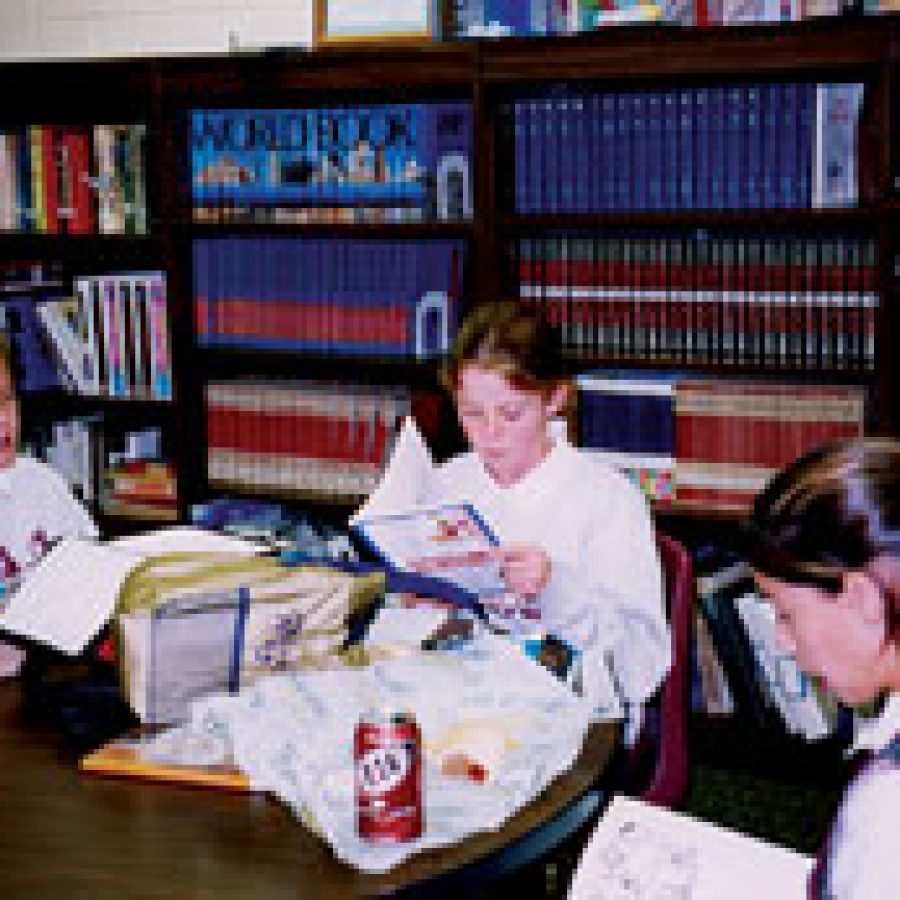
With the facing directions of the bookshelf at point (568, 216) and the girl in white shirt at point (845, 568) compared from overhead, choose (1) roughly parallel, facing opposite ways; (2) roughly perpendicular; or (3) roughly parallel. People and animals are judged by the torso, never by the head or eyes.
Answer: roughly perpendicular

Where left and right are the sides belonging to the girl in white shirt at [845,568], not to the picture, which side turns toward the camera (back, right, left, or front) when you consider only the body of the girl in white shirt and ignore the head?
left

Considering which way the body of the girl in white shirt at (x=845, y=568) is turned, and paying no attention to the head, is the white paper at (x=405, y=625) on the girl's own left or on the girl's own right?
on the girl's own right

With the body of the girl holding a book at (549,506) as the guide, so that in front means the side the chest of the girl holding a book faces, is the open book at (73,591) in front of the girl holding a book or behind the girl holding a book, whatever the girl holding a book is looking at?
in front

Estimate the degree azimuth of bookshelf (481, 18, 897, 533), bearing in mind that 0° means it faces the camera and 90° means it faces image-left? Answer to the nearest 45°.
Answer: approximately 0°

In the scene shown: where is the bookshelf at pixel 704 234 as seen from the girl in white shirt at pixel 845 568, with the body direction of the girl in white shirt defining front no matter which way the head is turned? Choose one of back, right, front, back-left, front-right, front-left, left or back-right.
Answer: right

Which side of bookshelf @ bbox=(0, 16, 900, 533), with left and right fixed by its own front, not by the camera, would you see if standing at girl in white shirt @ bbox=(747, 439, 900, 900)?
front

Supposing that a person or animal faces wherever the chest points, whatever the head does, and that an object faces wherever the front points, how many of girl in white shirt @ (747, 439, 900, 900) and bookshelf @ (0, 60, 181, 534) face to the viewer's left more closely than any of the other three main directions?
1

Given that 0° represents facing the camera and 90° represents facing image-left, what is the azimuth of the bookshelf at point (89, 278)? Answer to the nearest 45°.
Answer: approximately 0°

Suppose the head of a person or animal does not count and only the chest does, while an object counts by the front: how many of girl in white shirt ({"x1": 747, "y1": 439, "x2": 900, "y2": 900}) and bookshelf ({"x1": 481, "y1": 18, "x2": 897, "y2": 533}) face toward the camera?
1
